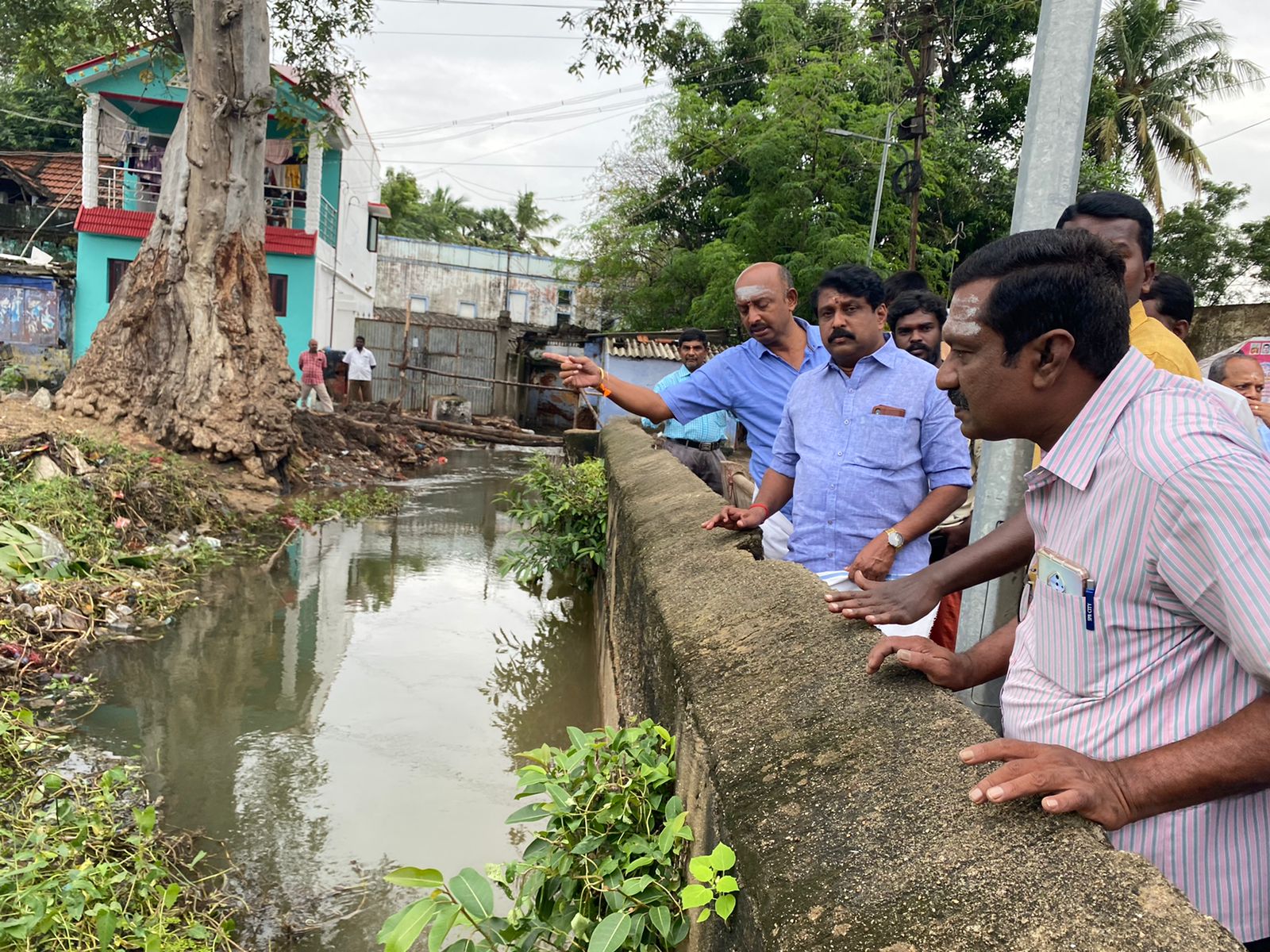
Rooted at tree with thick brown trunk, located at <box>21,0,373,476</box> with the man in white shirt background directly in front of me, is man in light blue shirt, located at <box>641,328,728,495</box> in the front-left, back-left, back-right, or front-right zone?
back-right

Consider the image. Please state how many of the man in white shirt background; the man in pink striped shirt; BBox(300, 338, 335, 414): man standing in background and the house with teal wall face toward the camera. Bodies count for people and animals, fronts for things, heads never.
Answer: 3

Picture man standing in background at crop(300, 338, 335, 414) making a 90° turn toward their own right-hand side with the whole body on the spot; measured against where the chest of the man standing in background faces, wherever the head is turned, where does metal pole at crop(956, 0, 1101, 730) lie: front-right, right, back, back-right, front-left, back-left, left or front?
left

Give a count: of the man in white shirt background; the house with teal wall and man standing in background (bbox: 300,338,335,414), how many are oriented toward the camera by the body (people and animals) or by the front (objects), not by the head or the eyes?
3

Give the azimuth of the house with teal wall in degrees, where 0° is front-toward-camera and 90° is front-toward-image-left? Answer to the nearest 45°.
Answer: approximately 0°

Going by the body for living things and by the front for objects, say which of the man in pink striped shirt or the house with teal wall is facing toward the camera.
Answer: the house with teal wall

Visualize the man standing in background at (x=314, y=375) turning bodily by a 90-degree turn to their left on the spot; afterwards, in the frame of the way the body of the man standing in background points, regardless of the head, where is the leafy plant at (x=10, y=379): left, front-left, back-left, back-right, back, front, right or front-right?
back

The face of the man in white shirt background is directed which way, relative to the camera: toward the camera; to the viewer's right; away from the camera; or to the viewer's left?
toward the camera

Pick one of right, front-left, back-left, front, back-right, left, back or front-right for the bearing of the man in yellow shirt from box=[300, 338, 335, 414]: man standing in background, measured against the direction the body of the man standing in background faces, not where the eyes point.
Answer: front

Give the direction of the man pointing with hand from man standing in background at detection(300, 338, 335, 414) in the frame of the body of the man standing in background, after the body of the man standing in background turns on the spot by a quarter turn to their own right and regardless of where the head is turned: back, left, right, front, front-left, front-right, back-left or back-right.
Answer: left

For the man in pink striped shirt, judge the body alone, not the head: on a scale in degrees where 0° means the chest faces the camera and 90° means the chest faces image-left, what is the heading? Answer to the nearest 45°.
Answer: approximately 90°

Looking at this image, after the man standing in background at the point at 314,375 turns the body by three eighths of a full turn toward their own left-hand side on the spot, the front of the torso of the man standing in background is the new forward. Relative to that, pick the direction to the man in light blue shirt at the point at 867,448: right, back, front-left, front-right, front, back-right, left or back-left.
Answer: back-right

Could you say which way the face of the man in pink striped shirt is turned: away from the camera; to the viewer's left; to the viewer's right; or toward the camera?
to the viewer's left
